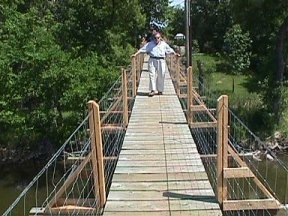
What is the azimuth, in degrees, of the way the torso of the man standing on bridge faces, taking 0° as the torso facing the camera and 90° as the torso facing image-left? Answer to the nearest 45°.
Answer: approximately 0°
